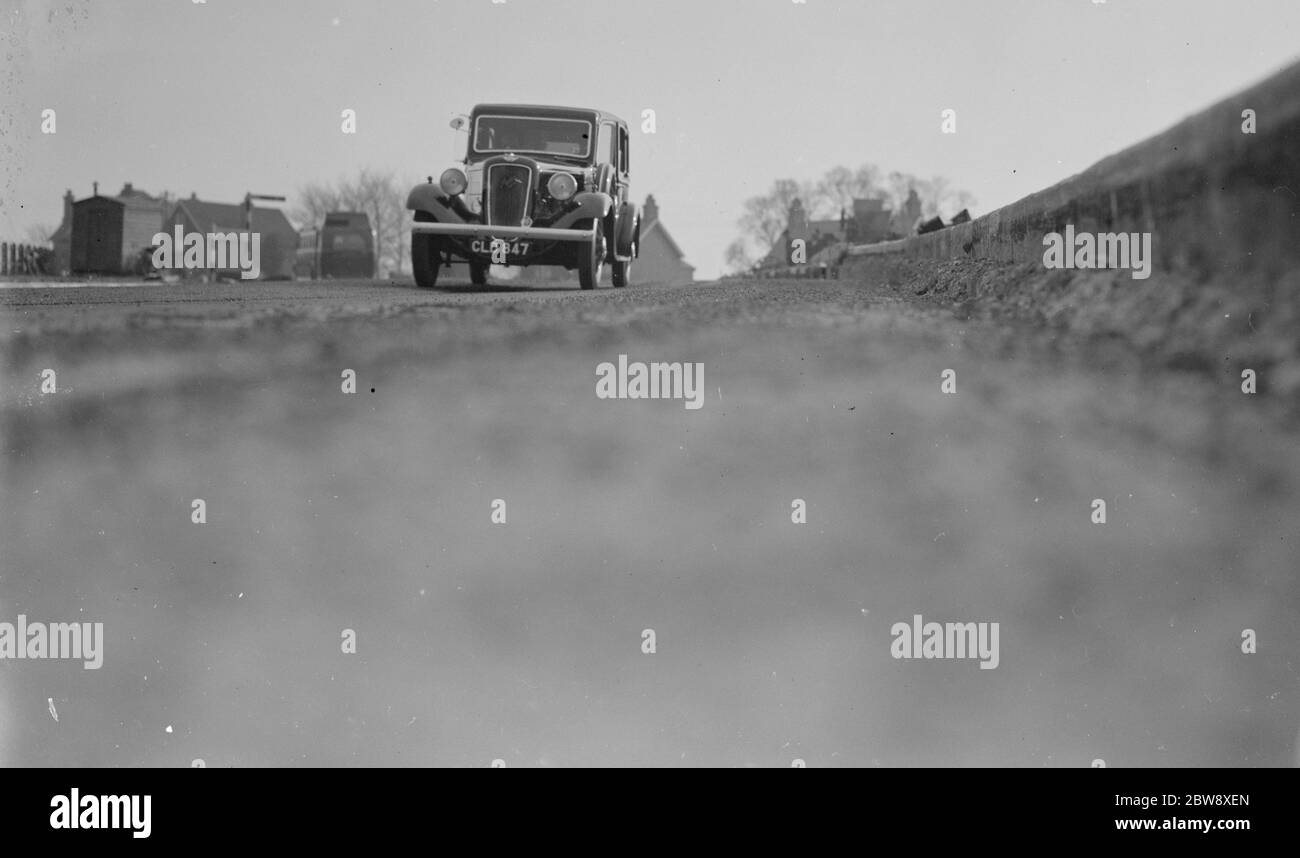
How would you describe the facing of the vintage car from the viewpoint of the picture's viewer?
facing the viewer
